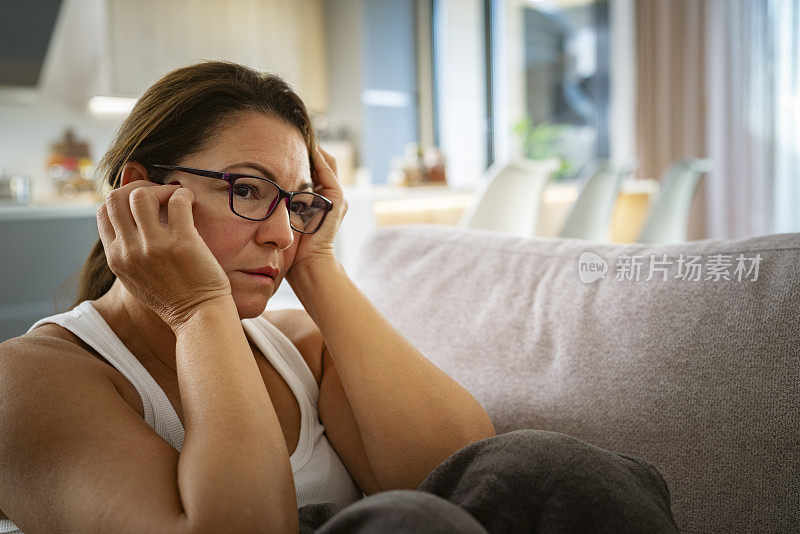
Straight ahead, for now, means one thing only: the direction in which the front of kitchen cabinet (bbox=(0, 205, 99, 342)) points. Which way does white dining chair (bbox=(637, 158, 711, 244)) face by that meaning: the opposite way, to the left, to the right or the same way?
the opposite way

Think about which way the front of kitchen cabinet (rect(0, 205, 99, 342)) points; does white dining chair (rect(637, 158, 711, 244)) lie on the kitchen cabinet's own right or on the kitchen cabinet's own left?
on the kitchen cabinet's own left

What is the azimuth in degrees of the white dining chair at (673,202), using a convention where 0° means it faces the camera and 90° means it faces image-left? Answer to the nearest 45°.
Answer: approximately 135°

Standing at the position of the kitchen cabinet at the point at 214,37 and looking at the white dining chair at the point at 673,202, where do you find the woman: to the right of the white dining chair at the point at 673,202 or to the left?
right

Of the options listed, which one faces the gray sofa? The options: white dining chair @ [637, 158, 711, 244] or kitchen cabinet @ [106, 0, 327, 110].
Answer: the kitchen cabinet

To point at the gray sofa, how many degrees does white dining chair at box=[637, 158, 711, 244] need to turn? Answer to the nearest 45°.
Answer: approximately 135° to its left

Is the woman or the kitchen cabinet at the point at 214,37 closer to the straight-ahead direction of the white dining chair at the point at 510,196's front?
the kitchen cabinet

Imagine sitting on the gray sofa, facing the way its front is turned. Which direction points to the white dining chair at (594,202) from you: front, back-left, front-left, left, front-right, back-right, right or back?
back

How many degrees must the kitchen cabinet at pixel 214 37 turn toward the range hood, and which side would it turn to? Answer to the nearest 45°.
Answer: approximately 45° to its right

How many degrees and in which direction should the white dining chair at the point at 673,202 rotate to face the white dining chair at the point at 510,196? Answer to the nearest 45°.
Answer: approximately 90° to its left

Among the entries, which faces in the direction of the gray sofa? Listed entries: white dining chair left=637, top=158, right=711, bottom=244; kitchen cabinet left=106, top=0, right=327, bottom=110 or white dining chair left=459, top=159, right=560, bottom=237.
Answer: the kitchen cabinet
